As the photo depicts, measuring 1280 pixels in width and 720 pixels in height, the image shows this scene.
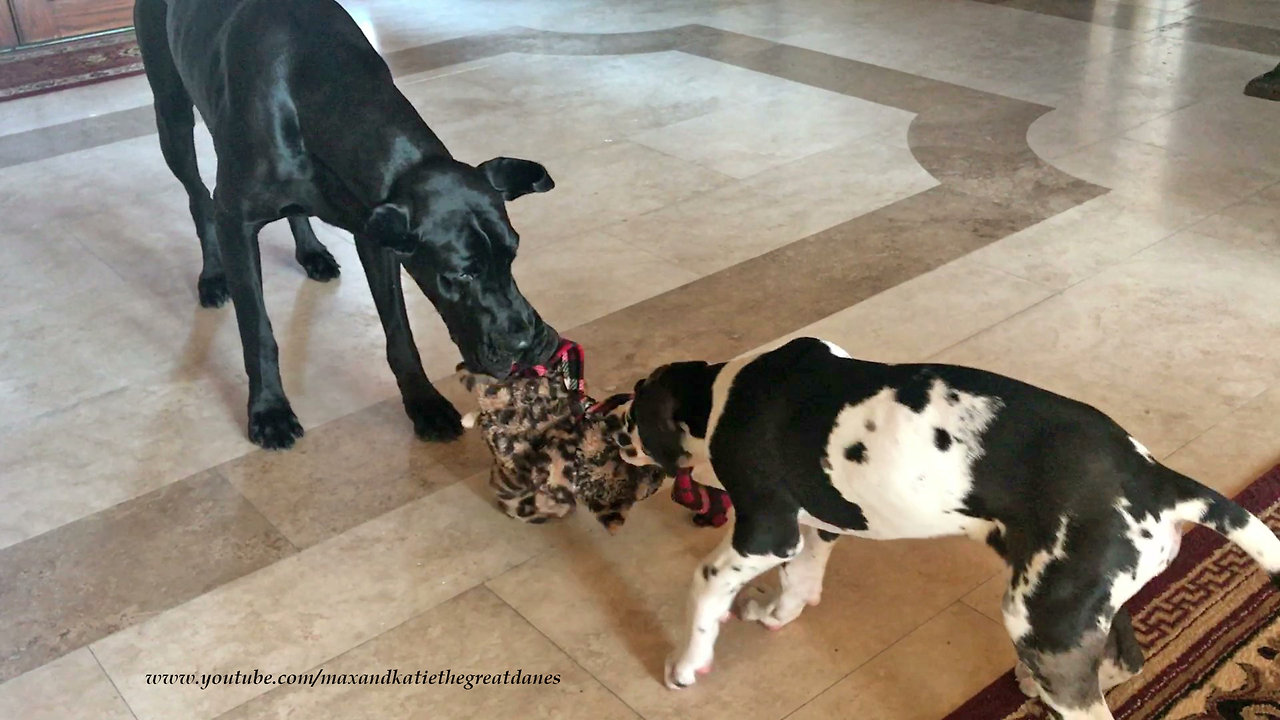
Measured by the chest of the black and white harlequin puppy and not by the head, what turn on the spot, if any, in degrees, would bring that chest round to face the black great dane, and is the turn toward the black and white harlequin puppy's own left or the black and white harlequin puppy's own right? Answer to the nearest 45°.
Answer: approximately 45° to the black and white harlequin puppy's own right

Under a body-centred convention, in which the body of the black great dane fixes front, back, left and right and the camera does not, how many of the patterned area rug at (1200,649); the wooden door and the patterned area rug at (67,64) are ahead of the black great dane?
1

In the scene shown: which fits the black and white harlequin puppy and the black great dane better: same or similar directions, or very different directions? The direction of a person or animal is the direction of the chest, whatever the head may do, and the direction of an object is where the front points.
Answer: very different directions

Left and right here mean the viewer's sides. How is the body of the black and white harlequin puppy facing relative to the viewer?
facing to the left of the viewer

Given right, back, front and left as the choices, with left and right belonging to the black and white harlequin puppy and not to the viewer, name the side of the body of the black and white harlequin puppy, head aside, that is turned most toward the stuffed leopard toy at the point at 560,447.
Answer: front

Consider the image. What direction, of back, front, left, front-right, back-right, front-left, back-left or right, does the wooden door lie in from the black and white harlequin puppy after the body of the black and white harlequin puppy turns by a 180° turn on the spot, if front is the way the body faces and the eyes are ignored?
back-left

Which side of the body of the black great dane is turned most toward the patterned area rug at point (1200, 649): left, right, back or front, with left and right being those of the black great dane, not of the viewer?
front

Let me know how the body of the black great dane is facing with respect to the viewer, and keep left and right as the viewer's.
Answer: facing the viewer and to the right of the viewer

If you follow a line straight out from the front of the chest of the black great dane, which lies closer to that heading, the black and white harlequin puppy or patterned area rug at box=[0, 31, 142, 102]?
the black and white harlequin puppy

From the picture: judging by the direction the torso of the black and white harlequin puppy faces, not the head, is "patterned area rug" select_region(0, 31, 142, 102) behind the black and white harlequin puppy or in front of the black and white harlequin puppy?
in front

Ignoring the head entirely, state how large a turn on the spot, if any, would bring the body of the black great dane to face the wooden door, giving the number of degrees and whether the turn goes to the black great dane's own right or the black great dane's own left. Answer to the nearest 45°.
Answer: approximately 135° to the black great dane's own left

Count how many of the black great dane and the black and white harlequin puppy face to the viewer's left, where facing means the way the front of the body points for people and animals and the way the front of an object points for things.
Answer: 1

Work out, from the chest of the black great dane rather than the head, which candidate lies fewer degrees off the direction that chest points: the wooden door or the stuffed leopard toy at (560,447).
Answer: the stuffed leopard toy

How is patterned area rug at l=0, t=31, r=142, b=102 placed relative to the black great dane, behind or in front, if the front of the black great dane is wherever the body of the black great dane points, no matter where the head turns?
behind
